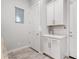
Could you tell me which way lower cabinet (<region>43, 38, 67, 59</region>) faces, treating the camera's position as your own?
facing the viewer and to the left of the viewer
